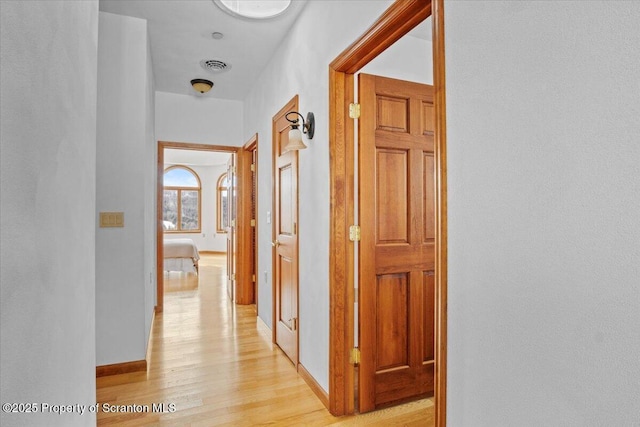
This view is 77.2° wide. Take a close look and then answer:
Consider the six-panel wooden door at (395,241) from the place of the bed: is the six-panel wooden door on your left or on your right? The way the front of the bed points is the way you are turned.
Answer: on your right

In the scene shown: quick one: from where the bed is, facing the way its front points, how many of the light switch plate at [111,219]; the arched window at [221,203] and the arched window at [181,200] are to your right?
1

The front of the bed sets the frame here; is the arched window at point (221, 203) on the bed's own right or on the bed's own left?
on the bed's own left

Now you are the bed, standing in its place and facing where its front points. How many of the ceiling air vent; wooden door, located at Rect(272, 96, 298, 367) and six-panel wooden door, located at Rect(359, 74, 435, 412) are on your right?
3

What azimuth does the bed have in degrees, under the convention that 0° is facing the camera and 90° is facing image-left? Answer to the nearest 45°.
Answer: approximately 270°

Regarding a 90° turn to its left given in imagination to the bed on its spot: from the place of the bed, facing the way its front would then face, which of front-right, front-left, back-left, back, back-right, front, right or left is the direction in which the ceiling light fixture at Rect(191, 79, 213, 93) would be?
back

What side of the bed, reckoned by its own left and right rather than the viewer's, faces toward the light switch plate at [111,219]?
right

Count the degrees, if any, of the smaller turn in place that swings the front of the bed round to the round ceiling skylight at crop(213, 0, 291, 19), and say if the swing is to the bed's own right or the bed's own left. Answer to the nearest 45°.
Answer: approximately 90° to the bed's own right

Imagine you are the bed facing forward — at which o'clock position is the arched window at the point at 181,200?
The arched window is roughly at 9 o'clock from the bed.
